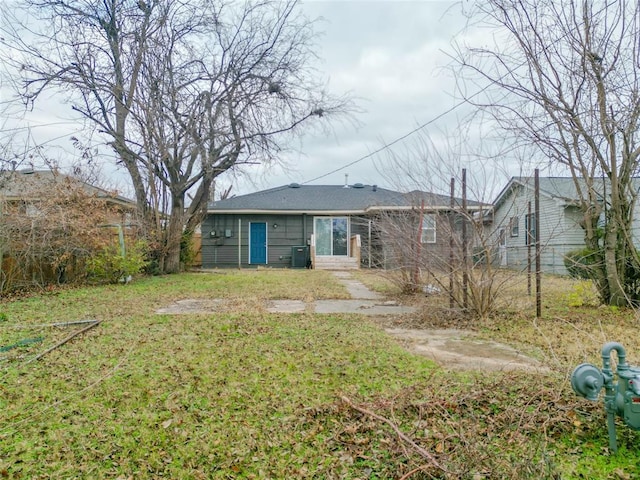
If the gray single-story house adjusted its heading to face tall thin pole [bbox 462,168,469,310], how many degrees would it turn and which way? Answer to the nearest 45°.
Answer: approximately 180°

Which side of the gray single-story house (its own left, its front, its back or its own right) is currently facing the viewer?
back

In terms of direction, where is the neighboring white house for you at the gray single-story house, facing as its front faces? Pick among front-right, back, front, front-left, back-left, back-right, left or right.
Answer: back-right

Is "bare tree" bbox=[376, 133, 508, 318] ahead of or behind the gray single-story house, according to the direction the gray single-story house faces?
behind

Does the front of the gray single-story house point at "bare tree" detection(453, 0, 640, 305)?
no

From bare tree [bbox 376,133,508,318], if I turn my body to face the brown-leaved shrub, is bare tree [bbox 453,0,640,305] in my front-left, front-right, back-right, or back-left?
back-right

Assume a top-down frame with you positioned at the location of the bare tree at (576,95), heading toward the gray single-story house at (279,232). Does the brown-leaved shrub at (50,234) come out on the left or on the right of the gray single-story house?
left

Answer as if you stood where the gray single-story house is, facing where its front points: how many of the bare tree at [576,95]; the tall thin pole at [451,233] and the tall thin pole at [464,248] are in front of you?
0

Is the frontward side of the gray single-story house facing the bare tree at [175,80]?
no
